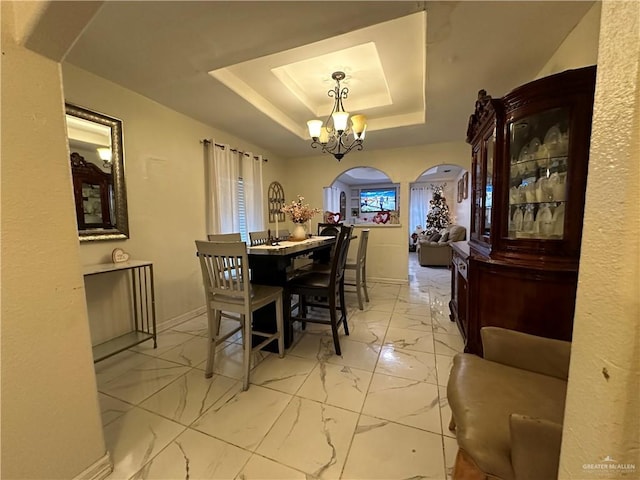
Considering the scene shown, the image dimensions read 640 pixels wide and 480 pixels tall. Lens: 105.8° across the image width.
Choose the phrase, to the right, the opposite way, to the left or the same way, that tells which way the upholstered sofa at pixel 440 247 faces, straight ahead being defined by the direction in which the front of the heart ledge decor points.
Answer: to the right

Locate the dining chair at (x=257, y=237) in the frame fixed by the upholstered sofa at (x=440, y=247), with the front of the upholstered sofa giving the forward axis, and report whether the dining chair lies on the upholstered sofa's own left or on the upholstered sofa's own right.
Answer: on the upholstered sofa's own left

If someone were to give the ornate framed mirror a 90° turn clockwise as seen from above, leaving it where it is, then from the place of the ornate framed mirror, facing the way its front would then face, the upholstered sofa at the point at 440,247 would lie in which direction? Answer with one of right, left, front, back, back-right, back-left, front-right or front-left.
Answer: back-left

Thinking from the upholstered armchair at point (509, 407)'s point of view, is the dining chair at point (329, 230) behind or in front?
in front

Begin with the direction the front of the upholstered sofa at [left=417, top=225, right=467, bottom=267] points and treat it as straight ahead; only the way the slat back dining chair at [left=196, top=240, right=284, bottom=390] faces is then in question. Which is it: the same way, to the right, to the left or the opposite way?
to the right

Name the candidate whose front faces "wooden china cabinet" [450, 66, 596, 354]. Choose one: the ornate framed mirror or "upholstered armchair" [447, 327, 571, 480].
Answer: the ornate framed mirror

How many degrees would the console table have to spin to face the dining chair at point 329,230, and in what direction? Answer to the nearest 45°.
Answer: approximately 45° to its left

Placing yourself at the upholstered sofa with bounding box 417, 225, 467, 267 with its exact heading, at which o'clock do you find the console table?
The console table is roughly at 10 o'clock from the upholstered sofa.

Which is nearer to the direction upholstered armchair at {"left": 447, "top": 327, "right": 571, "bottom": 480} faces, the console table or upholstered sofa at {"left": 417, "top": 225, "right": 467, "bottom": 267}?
the console table

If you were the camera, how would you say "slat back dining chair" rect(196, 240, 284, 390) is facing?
facing away from the viewer and to the right of the viewer

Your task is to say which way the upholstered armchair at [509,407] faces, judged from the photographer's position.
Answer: facing to the left of the viewer

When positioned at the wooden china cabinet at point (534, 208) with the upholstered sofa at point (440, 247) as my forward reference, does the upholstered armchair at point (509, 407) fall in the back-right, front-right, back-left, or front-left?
back-left

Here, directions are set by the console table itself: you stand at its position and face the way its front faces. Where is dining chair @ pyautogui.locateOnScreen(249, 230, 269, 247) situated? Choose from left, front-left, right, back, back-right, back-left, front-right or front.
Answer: front-left

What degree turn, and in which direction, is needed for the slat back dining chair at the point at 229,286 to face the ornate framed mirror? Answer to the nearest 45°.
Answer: approximately 90° to its left

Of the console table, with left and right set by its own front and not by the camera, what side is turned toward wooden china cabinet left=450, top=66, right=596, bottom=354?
front

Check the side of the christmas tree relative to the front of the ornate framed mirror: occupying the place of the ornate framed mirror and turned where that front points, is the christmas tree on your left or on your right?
on your left

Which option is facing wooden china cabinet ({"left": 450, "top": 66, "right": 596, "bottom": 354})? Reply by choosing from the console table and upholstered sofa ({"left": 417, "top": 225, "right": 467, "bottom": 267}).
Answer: the console table

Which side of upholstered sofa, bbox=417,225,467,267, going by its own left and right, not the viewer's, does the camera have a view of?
left
